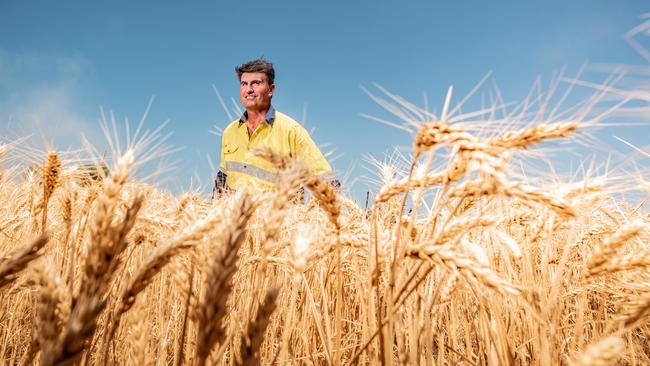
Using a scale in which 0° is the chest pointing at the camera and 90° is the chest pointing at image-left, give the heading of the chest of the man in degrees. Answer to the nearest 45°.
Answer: approximately 45°
